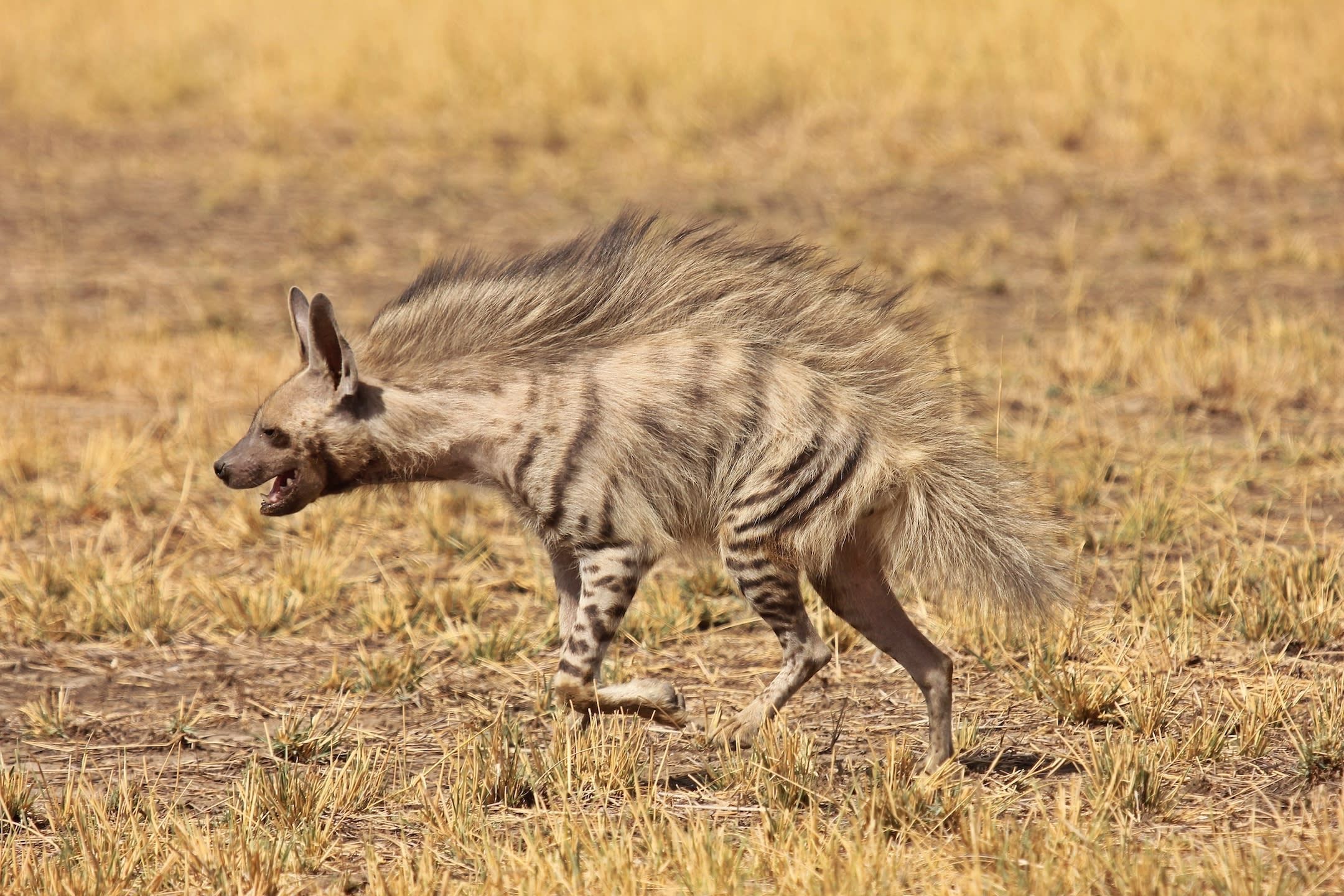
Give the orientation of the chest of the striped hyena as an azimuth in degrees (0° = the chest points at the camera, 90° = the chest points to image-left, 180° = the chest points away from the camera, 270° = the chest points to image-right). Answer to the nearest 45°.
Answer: approximately 90°
